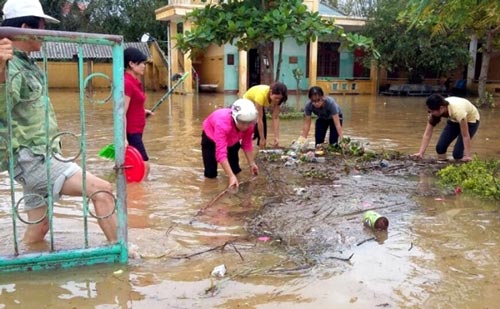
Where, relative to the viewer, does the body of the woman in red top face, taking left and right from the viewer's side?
facing to the right of the viewer

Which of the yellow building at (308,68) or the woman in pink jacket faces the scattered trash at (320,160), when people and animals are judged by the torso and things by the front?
the yellow building

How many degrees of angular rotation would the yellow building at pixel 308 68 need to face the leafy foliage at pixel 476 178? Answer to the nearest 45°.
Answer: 0° — it already faces it

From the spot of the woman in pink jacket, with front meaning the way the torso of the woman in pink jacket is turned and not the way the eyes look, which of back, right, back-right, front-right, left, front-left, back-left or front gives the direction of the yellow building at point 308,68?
back-left

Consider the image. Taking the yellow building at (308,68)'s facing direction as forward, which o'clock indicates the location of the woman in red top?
The woman in red top is roughly at 12 o'clock from the yellow building.

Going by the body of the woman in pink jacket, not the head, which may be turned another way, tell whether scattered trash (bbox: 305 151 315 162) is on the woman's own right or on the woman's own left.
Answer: on the woman's own left

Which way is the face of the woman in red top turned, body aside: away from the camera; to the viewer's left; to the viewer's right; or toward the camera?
to the viewer's right

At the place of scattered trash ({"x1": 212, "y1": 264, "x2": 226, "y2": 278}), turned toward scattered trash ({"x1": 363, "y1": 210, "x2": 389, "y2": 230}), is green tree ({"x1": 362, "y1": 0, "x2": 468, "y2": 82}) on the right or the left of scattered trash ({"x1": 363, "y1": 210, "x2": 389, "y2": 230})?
left

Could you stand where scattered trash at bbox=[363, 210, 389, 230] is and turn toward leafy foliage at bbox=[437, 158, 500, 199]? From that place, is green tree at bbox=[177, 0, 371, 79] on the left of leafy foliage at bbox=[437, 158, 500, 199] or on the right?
left

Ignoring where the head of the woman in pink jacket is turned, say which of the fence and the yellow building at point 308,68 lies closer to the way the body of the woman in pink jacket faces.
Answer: the fence

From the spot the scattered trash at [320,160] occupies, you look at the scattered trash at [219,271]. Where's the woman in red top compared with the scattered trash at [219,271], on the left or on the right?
right

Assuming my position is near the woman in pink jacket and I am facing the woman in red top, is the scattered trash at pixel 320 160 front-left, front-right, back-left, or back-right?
back-right

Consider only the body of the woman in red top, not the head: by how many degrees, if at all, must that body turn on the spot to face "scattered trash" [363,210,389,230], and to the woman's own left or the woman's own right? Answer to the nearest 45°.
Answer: approximately 45° to the woman's own right

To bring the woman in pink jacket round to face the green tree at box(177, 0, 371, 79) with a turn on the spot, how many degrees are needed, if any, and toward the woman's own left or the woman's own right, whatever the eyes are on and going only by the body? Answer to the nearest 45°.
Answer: approximately 135° to the woman's own left

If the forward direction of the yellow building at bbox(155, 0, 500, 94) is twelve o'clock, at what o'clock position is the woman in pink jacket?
The woman in pink jacket is roughly at 12 o'clock from the yellow building.
